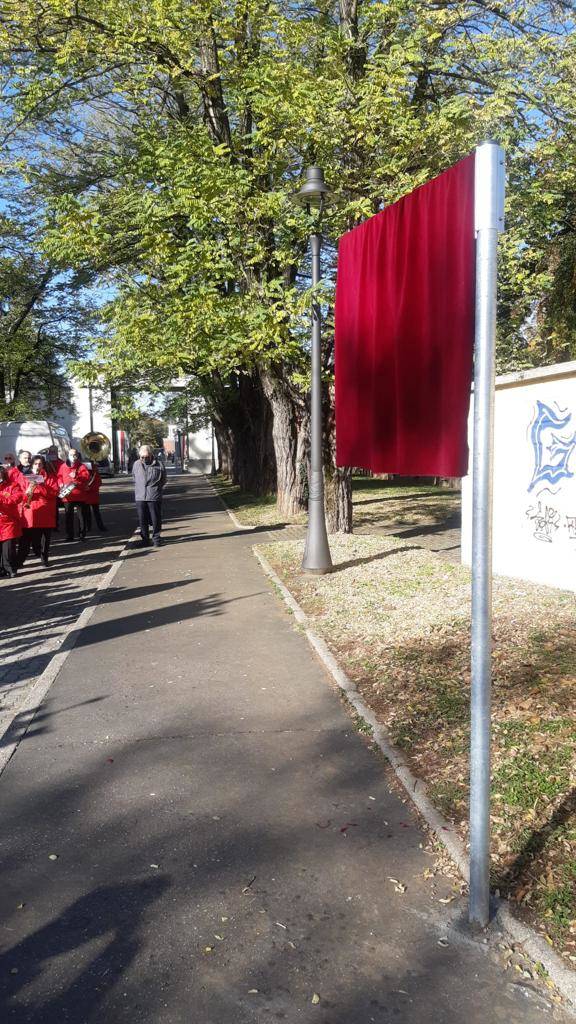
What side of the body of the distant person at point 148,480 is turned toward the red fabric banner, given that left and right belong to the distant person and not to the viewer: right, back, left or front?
front

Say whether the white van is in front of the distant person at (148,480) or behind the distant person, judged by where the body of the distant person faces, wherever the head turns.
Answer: behind

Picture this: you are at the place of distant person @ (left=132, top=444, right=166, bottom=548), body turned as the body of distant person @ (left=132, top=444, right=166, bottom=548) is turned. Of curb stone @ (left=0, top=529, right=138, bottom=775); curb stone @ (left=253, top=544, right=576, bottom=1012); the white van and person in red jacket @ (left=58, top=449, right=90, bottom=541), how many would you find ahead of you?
2

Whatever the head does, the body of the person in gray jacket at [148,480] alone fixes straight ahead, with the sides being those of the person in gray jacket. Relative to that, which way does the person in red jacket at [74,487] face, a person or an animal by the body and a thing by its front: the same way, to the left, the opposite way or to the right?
the same way

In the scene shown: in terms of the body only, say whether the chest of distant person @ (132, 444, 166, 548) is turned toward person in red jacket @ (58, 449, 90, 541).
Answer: no

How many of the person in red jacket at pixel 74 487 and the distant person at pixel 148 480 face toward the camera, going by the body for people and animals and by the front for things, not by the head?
2

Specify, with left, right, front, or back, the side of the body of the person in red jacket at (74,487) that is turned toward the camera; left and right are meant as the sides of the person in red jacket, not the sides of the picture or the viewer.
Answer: front

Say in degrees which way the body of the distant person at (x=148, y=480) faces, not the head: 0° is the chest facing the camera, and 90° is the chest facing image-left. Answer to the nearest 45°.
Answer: approximately 0°

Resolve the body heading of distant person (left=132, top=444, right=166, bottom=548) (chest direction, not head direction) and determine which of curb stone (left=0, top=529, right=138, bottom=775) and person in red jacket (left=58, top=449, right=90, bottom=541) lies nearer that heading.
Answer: the curb stone

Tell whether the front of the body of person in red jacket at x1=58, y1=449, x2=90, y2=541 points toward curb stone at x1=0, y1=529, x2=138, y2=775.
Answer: yes

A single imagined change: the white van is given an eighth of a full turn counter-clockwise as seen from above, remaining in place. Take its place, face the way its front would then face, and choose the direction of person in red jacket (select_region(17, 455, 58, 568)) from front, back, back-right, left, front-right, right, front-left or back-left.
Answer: right

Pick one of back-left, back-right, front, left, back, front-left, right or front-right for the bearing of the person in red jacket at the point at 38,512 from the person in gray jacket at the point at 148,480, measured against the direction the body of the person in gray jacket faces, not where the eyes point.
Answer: front-right

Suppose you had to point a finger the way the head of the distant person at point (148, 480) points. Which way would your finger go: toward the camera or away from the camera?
toward the camera

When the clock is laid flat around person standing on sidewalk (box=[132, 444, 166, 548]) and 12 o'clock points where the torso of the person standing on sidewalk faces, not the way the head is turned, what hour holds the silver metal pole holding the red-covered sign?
The silver metal pole holding the red-covered sign is roughly at 12 o'clock from the person standing on sidewalk.

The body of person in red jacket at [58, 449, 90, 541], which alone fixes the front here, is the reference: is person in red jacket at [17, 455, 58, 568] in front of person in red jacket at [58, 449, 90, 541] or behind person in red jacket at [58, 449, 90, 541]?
in front
